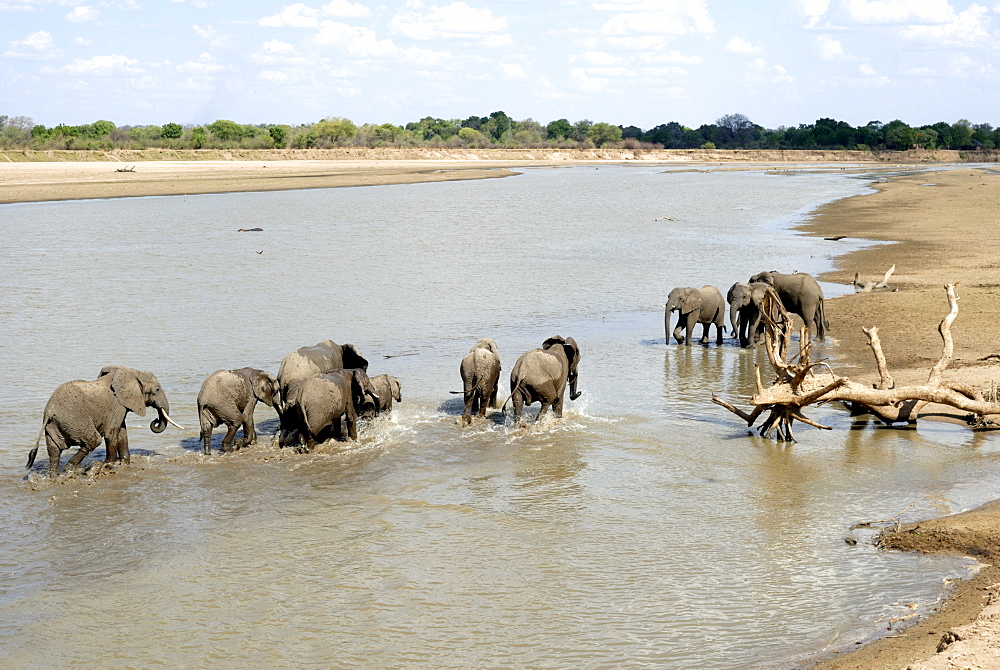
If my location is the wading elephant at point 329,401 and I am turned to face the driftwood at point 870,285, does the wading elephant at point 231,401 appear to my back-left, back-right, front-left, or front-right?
back-left

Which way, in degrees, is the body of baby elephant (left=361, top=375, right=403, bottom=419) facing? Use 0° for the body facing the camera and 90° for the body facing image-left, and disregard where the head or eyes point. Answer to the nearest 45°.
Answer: approximately 270°

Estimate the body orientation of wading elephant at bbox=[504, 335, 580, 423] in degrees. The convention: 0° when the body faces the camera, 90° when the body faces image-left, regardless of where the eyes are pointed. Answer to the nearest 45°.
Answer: approximately 225°

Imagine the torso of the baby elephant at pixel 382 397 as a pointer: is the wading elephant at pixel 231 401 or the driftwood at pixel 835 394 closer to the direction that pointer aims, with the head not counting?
the driftwood

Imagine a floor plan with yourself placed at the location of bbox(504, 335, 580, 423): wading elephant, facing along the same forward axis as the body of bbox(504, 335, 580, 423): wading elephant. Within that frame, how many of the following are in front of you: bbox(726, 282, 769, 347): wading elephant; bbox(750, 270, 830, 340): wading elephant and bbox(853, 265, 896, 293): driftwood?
3

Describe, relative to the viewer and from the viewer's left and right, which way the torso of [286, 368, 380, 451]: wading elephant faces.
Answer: facing away from the viewer and to the right of the viewer

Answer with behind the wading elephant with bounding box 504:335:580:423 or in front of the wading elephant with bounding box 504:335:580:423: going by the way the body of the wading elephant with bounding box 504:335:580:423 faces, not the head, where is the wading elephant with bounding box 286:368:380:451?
behind

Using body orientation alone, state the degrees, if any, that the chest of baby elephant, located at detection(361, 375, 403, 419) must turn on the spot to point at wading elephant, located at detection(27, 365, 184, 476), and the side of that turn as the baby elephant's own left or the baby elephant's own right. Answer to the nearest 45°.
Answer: approximately 135° to the baby elephant's own right

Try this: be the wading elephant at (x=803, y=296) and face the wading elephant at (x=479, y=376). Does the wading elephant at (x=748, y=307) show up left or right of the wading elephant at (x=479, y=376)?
right
